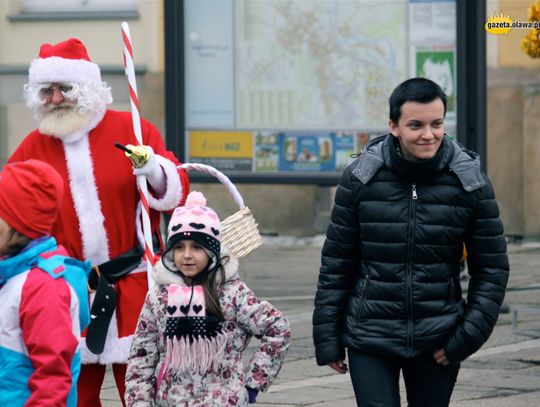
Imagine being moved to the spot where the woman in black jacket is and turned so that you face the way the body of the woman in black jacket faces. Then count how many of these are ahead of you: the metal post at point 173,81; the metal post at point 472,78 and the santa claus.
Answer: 0

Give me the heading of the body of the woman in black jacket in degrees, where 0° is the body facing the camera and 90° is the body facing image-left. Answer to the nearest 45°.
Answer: approximately 0°

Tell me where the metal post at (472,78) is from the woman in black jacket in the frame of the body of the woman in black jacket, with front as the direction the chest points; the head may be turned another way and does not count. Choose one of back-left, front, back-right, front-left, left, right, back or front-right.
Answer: back

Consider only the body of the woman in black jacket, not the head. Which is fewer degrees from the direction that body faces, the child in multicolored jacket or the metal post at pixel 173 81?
the child in multicolored jacket

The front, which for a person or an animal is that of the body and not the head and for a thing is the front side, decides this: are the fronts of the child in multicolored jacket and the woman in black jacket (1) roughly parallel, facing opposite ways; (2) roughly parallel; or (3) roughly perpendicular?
roughly perpendicular

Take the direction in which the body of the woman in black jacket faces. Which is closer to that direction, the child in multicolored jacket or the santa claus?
the child in multicolored jacket
